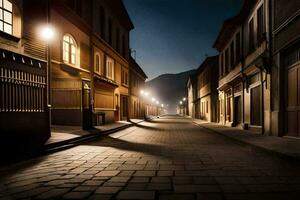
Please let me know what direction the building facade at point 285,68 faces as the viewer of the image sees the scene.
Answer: facing the viewer and to the left of the viewer

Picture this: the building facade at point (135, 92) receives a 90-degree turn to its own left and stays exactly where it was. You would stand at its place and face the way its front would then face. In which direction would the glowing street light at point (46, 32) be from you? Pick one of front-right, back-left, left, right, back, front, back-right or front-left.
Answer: back

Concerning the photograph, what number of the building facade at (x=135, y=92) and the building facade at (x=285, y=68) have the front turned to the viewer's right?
1

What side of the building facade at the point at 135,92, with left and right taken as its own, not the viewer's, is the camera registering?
right

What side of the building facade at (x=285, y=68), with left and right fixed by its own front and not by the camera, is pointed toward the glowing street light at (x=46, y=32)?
front

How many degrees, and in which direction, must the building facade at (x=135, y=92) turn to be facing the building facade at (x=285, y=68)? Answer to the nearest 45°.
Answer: approximately 90° to its right
